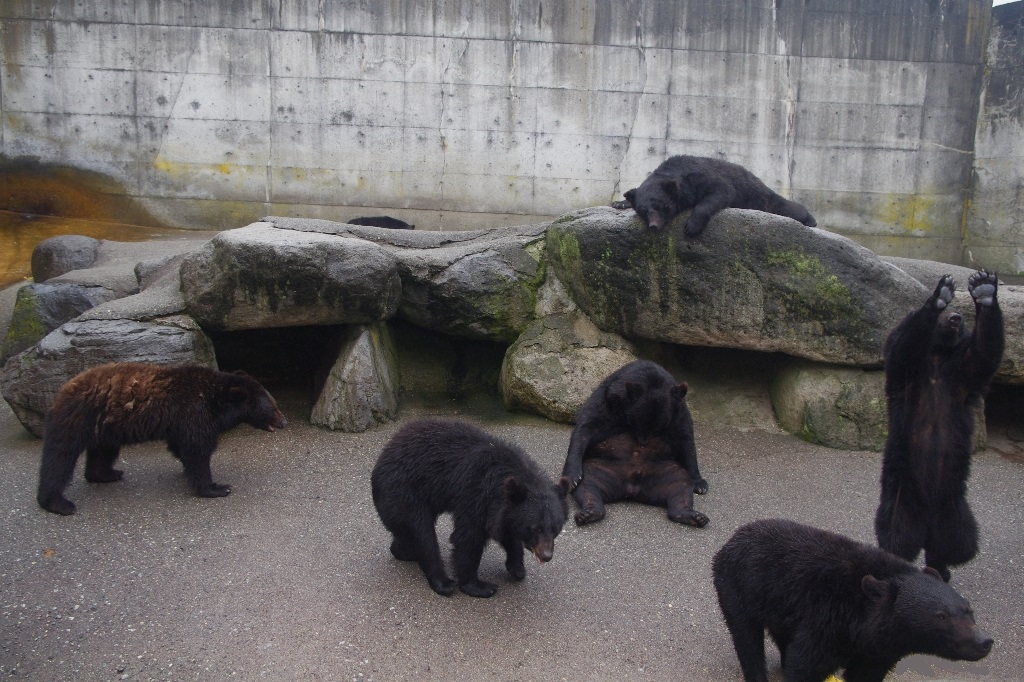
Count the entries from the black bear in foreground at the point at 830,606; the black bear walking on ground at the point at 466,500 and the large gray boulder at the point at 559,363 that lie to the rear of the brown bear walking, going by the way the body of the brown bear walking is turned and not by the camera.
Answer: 0

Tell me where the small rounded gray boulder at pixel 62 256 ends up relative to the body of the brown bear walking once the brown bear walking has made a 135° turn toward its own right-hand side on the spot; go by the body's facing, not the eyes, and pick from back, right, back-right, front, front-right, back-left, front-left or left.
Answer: back-right

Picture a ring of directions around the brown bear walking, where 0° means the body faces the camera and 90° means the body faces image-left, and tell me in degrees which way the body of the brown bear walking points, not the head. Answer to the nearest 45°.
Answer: approximately 270°

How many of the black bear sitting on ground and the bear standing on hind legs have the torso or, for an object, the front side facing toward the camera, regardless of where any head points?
2

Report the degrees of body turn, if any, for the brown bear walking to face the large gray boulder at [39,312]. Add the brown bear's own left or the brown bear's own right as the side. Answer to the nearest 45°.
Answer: approximately 90° to the brown bear's own left

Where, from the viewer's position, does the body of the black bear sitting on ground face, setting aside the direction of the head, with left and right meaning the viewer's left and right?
facing the viewer

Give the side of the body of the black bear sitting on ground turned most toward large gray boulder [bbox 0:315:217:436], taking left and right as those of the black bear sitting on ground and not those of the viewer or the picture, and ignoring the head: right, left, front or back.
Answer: right

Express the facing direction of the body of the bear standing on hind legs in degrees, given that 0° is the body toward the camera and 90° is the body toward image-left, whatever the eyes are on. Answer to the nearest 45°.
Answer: approximately 0°

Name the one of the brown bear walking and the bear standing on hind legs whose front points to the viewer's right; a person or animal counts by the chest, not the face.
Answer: the brown bear walking

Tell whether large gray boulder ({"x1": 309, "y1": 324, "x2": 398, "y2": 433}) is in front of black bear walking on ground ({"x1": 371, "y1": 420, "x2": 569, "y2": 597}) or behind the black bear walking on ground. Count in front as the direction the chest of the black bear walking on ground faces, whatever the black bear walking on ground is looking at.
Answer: behind

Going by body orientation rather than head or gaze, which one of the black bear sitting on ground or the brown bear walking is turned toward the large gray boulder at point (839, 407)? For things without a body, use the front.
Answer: the brown bear walking

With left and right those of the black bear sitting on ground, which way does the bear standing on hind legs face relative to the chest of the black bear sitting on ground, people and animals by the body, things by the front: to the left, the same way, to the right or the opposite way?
the same way
